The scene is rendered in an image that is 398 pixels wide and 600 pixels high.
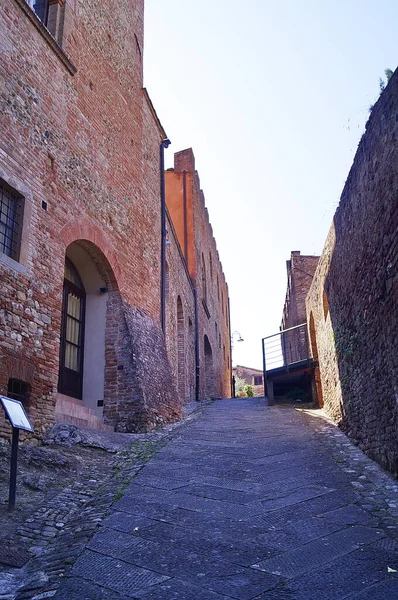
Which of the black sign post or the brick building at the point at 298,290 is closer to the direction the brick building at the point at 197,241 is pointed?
the brick building

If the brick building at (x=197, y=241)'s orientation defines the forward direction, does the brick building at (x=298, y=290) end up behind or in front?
in front

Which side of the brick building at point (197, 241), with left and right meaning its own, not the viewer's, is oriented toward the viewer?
right

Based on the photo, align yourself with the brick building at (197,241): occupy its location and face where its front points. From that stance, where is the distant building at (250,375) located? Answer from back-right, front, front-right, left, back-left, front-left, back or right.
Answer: left

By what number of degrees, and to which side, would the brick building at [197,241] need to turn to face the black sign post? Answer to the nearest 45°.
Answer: approximately 90° to its right

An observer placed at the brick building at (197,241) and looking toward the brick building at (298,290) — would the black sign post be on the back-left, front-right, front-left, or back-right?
back-right

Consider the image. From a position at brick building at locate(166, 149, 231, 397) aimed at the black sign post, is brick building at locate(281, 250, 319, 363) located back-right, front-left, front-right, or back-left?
back-left
